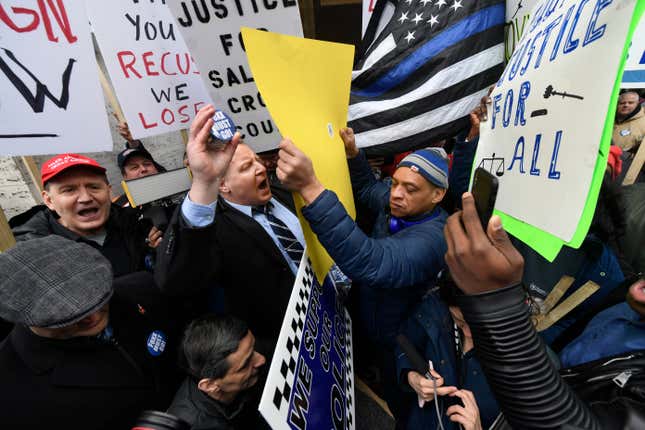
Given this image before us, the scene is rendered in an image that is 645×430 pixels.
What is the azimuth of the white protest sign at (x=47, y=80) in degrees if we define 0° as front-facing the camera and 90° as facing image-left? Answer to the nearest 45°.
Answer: approximately 0°

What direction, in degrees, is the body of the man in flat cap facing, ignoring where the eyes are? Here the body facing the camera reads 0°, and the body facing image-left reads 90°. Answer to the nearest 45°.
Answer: approximately 315°

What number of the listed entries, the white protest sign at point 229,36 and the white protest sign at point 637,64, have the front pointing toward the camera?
2

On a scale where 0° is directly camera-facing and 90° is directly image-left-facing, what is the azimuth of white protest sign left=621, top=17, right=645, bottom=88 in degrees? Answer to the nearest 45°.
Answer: approximately 0°

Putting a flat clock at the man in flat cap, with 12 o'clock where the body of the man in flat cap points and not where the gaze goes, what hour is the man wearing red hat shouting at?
The man wearing red hat shouting is roughly at 8 o'clock from the man in flat cap.

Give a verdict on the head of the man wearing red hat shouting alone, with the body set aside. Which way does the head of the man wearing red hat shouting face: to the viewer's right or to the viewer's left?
to the viewer's right

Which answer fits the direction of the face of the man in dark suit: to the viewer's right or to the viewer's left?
to the viewer's right

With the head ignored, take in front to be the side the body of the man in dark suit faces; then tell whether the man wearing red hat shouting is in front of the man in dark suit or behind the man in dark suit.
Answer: behind
